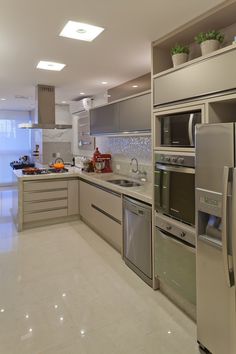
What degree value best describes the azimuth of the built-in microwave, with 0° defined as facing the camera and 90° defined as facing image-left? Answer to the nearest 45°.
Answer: approximately 45°

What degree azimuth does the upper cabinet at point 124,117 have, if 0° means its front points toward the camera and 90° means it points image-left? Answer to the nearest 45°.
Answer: approximately 45°

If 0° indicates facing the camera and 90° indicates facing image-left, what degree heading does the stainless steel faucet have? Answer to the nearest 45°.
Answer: approximately 45°
